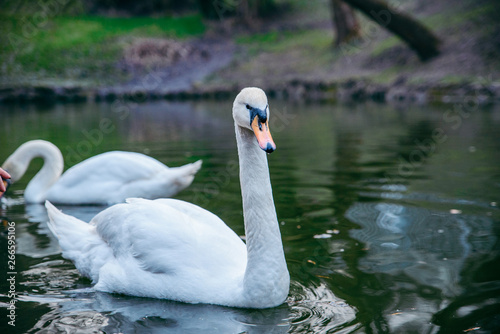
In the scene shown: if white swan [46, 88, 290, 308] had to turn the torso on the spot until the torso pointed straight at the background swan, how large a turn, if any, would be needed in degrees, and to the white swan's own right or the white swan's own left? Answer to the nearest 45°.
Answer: approximately 90° to the white swan's own left

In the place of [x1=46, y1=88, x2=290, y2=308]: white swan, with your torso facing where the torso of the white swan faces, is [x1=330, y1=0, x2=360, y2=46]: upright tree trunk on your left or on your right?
on your left

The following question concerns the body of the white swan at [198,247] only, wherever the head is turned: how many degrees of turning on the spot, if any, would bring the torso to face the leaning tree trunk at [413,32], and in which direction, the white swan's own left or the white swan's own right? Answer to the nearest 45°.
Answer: approximately 45° to the white swan's own left

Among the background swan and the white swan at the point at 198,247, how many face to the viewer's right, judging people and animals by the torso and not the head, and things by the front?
1

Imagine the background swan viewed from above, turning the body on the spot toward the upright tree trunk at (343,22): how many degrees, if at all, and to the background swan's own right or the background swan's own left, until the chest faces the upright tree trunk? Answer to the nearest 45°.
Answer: approximately 135° to the background swan's own right

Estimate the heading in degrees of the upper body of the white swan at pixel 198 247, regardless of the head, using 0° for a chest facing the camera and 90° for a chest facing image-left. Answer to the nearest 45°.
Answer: approximately 270°

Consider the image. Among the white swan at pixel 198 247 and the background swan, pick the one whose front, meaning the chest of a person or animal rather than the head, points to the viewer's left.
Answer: the background swan

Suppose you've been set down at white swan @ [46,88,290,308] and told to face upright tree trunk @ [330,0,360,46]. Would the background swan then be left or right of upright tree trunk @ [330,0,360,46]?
left

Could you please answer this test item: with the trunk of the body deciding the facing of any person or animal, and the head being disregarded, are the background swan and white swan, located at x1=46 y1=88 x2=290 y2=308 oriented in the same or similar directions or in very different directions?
very different directions

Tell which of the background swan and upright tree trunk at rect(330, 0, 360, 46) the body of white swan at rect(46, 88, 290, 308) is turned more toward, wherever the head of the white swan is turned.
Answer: the upright tree trunk

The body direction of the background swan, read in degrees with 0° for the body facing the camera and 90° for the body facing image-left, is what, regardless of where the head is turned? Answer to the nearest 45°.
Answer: approximately 90°
